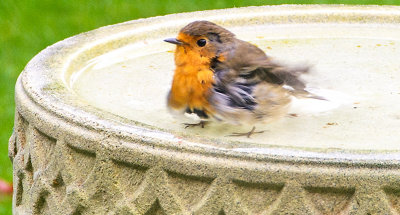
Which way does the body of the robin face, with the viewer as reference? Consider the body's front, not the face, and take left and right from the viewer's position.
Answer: facing to the left of the viewer
